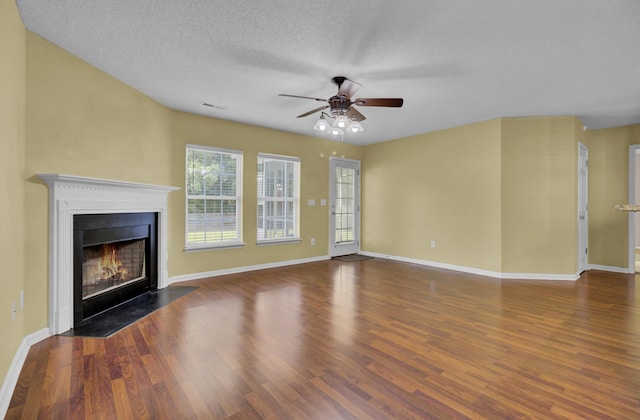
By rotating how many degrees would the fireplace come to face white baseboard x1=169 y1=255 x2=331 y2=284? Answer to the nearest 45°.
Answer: approximately 90° to its left

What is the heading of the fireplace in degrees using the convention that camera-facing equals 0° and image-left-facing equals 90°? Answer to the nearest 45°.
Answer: approximately 315°

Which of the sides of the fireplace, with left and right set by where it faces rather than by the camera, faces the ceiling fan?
front

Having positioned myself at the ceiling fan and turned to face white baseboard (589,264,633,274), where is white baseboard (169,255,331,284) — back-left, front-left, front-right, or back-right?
back-left

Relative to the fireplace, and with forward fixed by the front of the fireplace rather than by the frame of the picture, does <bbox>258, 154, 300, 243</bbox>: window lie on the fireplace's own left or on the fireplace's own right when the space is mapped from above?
on the fireplace's own left

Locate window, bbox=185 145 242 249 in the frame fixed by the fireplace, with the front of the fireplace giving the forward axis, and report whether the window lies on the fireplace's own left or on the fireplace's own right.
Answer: on the fireplace's own left

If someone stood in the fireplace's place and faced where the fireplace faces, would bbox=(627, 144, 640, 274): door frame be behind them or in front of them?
in front

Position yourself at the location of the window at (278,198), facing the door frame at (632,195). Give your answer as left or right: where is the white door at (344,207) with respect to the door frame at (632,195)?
left

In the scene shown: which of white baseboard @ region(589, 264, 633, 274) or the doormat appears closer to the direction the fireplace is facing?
the white baseboard
